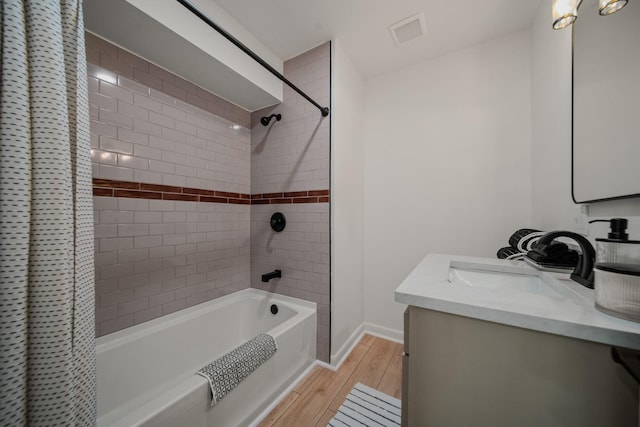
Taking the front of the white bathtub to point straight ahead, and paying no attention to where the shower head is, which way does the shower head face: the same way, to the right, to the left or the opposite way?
to the right

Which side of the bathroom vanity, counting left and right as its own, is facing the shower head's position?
front

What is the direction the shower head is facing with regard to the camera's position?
facing the viewer and to the left of the viewer

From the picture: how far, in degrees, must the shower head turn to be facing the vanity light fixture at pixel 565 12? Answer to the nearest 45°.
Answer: approximately 90° to its left

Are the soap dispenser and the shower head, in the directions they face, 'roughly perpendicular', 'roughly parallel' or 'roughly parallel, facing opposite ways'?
roughly perpendicular

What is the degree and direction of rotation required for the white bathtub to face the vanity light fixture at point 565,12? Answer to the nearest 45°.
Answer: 0° — it already faces it

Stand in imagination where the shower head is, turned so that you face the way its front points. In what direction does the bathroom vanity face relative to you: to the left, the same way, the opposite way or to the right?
to the right

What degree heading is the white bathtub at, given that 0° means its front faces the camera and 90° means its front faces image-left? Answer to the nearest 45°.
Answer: approximately 315°

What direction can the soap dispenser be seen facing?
to the viewer's left

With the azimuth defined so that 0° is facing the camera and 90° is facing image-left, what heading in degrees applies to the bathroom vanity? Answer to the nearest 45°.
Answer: approximately 90°

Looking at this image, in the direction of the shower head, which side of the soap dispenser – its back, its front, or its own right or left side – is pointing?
front
